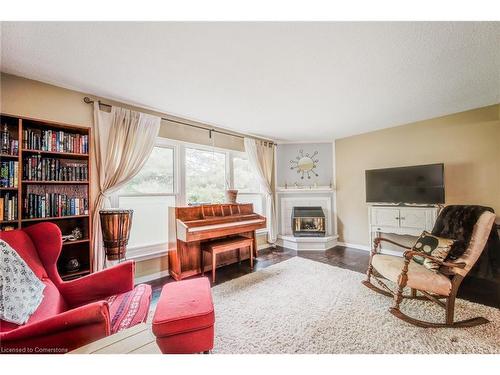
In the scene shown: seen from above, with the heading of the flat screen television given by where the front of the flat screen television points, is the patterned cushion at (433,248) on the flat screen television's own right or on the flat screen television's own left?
on the flat screen television's own left

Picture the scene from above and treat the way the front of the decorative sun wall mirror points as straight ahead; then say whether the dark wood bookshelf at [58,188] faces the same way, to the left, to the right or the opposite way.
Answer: to the left

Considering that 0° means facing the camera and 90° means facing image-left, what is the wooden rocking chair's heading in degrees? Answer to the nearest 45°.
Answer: approximately 45°

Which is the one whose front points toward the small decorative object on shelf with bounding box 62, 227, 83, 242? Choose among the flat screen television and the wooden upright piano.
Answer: the flat screen television

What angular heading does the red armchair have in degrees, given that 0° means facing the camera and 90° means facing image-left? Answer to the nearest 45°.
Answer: approximately 270°

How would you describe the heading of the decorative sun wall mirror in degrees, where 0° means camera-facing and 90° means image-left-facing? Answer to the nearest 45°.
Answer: approximately 0°

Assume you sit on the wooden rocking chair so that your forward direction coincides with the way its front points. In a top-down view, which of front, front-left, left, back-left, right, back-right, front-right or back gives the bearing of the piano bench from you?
front-right

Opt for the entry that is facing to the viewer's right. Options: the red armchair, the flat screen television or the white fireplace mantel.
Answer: the red armchair

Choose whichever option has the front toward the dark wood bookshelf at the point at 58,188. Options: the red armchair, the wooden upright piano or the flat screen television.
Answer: the flat screen television
